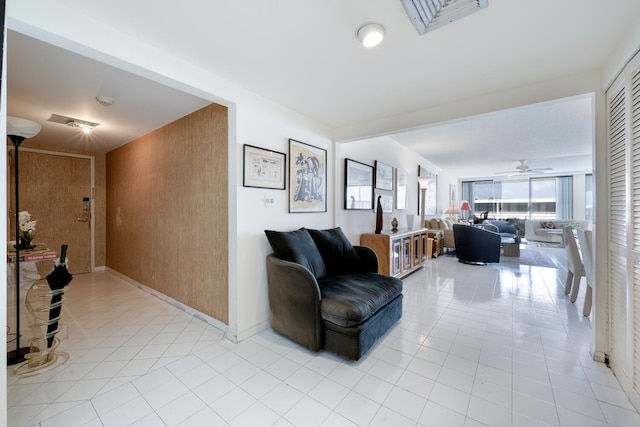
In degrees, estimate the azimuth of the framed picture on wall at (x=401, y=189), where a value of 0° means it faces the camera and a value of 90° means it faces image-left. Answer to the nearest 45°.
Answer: approximately 315°

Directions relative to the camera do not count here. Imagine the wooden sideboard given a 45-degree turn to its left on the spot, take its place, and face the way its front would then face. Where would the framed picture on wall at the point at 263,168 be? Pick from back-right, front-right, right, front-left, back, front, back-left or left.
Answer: back-right

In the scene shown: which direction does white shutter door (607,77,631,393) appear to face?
to the viewer's left

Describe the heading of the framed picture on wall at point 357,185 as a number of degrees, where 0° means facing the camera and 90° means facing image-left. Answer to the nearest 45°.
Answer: approximately 315°

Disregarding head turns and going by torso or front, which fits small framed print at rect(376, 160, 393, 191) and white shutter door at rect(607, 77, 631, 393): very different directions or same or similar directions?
very different directions

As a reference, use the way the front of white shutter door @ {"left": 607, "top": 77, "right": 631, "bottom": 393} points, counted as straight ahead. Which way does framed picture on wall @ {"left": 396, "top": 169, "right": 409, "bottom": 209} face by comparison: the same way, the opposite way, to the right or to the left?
the opposite way

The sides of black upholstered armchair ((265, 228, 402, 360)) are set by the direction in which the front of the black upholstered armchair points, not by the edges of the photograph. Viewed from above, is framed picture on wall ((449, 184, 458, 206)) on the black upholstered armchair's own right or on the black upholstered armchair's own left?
on the black upholstered armchair's own left

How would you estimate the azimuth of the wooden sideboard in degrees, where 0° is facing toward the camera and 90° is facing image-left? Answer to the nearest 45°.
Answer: approximately 315°

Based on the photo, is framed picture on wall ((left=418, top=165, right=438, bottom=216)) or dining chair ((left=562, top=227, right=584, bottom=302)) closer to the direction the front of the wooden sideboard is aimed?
the dining chair

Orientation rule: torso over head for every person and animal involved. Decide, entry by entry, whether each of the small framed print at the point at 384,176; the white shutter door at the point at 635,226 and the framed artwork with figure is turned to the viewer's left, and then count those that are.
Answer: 1
